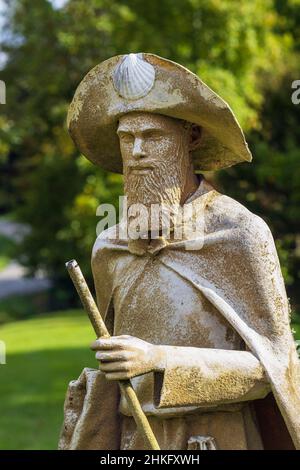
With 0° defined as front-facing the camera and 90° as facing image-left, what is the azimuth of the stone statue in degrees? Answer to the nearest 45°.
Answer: approximately 45°
